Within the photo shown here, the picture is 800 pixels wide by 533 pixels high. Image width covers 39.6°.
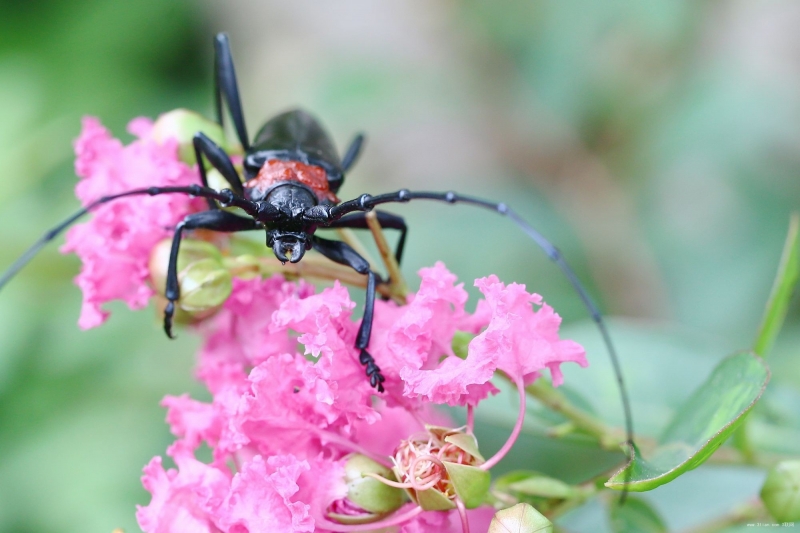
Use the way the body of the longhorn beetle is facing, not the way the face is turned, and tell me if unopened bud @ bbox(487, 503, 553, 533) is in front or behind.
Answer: in front

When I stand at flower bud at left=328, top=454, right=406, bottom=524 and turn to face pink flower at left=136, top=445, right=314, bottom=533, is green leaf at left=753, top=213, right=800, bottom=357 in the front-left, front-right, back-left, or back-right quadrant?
back-right

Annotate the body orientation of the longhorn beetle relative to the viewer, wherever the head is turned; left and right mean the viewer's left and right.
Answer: facing the viewer

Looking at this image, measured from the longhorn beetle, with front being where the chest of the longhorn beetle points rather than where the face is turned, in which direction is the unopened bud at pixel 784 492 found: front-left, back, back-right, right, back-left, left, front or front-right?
left
